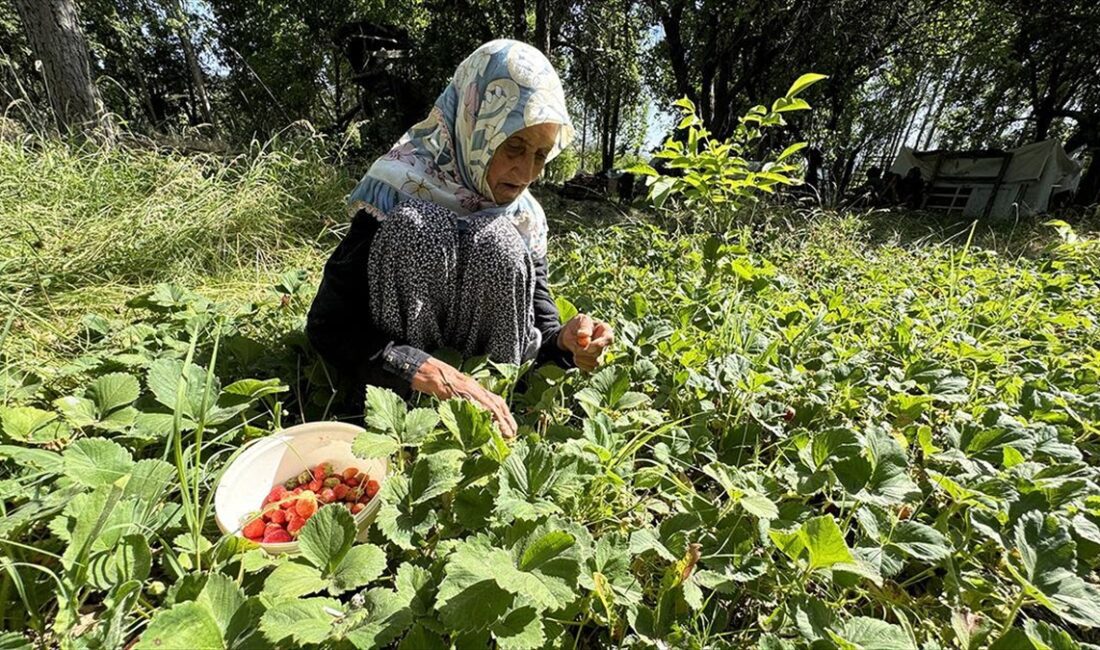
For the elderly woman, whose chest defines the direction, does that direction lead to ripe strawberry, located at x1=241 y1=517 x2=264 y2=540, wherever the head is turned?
no

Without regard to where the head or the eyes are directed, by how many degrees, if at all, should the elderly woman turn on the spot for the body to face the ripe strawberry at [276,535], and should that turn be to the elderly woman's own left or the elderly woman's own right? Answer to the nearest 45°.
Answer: approximately 90° to the elderly woman's own right

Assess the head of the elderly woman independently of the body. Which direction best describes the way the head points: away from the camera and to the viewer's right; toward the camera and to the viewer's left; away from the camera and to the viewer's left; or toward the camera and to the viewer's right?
toward the camera and to the viewer's right

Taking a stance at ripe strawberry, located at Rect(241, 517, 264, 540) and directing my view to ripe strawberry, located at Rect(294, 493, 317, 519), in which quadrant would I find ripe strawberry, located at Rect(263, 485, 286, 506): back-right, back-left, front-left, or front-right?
front-left

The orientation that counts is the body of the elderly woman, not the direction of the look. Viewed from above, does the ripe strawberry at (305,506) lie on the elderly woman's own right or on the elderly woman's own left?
on the elderly woman's own right

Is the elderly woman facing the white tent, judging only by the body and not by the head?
no
